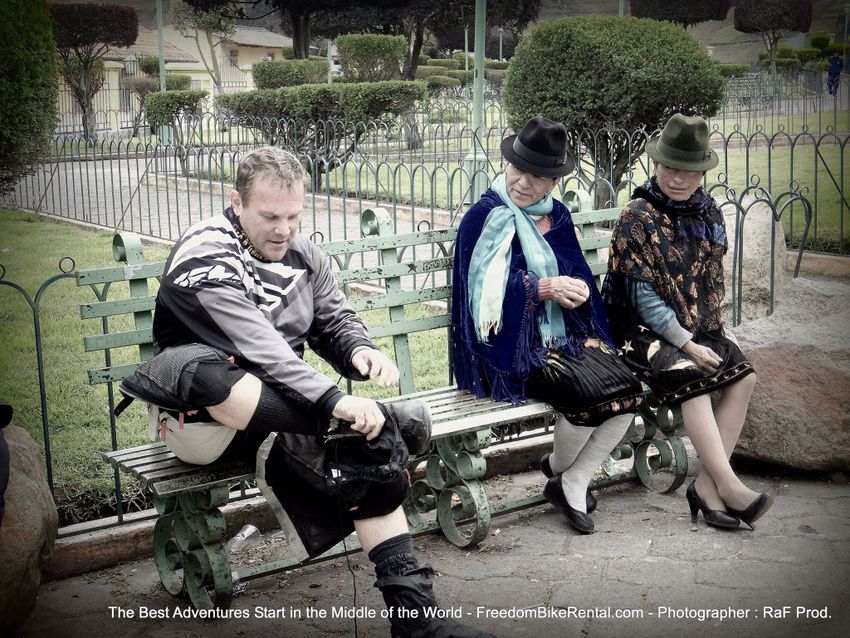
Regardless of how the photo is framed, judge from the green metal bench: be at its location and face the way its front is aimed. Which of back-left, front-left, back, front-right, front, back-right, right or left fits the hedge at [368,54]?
back-left

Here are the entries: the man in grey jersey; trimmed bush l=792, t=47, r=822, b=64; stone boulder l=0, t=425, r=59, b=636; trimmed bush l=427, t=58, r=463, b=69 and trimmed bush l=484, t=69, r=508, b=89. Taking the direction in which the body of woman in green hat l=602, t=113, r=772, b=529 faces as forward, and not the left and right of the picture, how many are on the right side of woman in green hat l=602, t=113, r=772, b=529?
2

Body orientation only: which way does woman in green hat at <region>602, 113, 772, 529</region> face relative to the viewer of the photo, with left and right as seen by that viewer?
facing the viewer and to the right of the viewer

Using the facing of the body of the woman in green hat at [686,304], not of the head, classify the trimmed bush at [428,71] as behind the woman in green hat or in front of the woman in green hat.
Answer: behind

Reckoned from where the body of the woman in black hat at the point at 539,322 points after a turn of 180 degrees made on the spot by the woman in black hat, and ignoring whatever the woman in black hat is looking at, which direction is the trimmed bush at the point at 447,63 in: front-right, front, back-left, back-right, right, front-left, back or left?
front-right
